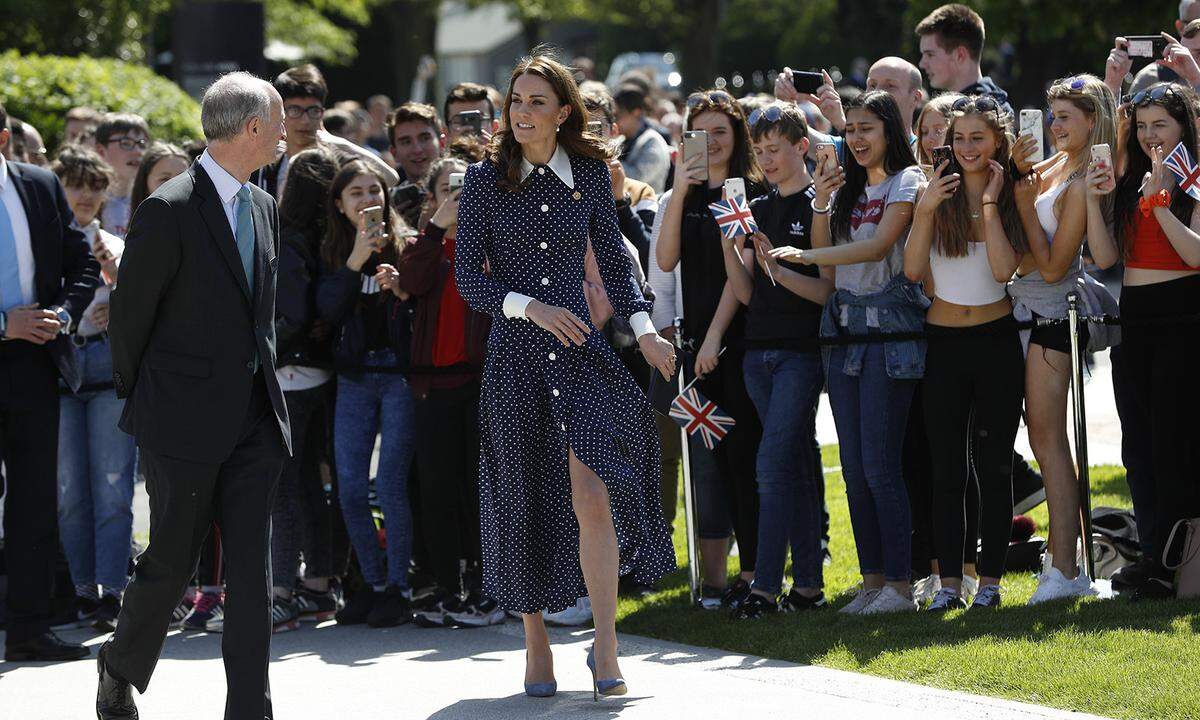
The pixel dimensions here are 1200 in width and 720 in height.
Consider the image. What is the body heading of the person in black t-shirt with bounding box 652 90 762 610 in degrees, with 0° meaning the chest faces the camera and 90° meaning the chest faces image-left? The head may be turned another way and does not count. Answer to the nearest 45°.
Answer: approximately 45°

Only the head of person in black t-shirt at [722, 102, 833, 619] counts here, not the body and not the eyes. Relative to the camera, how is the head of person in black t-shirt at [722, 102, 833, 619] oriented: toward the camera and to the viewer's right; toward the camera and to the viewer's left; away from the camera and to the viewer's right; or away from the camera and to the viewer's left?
toward the camera and to the viewer's left

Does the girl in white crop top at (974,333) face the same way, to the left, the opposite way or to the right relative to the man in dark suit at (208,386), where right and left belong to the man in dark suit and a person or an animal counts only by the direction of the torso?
to the right

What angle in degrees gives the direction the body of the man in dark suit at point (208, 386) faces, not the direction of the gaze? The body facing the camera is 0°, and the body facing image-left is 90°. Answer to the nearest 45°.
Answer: approximately 315°

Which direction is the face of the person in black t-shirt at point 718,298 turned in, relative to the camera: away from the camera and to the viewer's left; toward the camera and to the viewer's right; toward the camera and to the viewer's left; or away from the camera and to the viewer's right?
toward the camera and to the viewer's left

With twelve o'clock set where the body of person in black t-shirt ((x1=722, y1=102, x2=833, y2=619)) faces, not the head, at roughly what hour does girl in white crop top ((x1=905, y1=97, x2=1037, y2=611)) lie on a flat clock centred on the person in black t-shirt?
The girl in white crop top is roughly at 8 o'clock from the person in black t-shirt.

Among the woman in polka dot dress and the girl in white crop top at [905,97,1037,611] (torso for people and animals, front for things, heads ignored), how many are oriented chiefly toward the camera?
2

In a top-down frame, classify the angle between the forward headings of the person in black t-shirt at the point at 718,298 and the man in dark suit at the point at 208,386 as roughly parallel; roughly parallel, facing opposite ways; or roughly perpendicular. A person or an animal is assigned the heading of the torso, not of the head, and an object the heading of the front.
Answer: roughly perpendicular

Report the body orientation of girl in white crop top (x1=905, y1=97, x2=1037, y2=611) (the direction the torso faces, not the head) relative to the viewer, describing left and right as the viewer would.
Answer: facing the viewer

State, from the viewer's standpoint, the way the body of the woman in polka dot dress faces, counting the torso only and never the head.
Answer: toward the camera

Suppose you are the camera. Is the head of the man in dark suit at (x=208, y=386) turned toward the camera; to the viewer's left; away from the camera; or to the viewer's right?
to the viewer's right

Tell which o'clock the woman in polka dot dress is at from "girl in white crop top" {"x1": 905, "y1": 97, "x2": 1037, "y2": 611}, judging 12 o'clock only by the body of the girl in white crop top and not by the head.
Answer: The woman in polka dot dress is roughly at 2 o'clock from the girl in white crop top.

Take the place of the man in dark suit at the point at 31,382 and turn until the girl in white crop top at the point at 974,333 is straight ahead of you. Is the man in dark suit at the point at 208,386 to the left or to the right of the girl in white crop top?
right

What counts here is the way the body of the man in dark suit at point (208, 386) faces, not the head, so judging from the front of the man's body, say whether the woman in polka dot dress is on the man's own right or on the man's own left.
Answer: on the man's own left

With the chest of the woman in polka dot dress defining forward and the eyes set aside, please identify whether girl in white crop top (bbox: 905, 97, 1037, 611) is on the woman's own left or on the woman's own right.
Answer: on the woman's own left

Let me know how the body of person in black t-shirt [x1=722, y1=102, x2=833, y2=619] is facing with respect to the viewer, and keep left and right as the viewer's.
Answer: facing the viewer and to the left of the viewer
